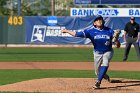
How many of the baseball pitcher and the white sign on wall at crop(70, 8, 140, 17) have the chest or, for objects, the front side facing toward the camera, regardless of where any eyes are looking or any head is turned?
2

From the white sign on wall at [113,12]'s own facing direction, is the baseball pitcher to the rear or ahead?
ahead

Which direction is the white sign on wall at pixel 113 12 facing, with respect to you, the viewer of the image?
facing the viewer

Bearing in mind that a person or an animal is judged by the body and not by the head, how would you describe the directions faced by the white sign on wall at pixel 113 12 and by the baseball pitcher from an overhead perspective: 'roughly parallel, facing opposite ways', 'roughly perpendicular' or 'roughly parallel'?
roughly parallel

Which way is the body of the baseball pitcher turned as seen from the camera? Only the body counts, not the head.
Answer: toward the camera

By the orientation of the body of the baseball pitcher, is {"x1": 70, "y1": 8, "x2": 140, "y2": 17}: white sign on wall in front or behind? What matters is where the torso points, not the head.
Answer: behind
